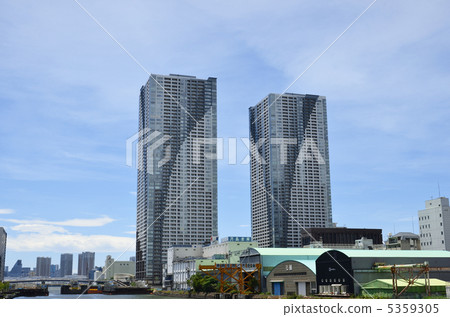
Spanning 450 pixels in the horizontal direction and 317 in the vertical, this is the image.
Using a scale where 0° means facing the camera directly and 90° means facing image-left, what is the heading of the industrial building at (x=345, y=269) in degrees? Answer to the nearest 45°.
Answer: approximately 45°
